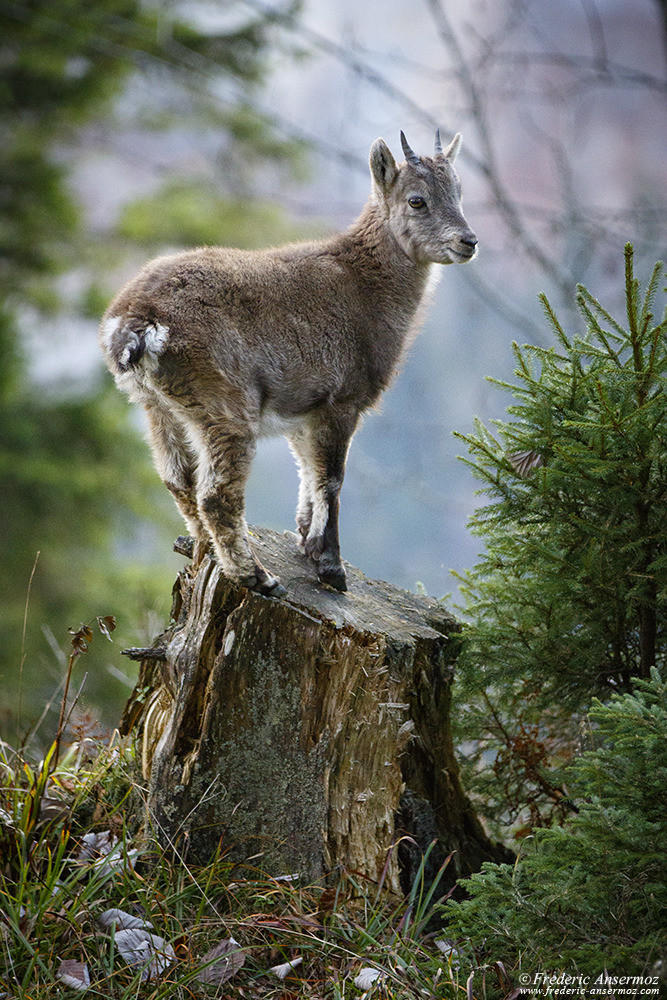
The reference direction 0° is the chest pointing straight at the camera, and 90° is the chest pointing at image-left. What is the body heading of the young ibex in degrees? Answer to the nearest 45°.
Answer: approximately 225°

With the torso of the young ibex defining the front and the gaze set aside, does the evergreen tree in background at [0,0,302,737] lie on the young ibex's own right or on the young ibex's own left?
on the young ibex's own left
